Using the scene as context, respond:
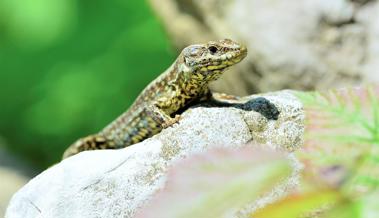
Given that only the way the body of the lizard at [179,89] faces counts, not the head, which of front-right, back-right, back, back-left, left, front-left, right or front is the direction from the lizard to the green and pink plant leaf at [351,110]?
right

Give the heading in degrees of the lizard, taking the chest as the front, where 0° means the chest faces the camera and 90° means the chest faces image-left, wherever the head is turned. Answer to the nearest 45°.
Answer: approximately 270°

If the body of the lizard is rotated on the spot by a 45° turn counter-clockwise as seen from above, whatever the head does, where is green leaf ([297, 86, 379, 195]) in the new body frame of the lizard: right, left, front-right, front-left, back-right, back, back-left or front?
back-right
